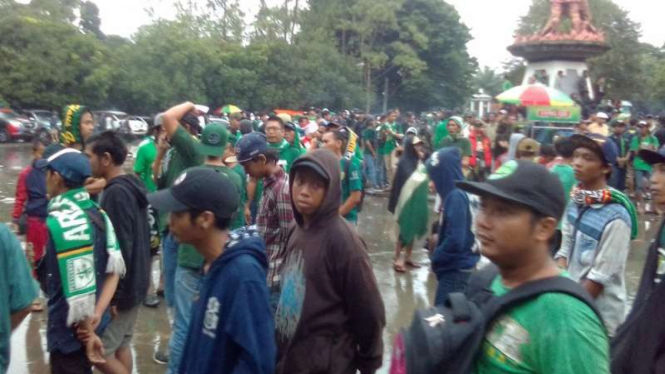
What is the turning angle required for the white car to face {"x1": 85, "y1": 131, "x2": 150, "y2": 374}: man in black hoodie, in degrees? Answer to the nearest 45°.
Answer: approximately 45° to its right

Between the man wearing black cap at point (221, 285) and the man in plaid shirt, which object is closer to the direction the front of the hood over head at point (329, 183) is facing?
the man wearing black cap

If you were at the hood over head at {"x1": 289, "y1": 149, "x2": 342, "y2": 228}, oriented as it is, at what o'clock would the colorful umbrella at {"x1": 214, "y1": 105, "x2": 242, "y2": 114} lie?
The colorful umbrella is roughly at 4 o'clock from the hood over head.
